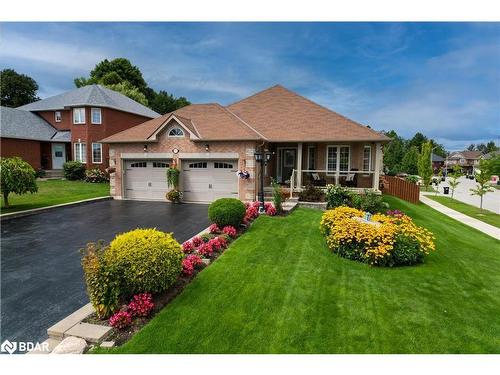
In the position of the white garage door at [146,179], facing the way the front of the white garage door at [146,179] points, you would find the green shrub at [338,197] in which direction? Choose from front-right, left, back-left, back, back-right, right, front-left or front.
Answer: front-left

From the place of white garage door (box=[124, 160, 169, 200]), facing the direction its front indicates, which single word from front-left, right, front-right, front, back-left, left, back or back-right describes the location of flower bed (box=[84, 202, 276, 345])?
front

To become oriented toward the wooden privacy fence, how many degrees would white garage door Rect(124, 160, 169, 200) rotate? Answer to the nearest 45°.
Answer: approximately 90° to its left

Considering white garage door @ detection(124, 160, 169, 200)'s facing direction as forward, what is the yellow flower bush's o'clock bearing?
The yellow flower bush is roughly at 11 o'clock from the white garage door.

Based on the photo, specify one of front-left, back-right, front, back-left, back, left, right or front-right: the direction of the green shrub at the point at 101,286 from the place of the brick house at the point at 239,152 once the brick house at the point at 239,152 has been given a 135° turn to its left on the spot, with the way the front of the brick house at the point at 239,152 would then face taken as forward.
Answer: back-right

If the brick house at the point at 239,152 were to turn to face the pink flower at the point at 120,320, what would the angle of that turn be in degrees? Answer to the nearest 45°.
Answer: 0° — it already faces it

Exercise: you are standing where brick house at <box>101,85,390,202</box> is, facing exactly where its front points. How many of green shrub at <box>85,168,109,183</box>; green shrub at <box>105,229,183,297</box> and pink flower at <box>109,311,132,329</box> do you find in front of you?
2

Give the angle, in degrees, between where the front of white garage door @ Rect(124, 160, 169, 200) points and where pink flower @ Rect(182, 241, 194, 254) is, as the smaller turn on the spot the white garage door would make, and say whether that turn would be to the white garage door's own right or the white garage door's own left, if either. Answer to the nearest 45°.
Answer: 0° — it already faces it

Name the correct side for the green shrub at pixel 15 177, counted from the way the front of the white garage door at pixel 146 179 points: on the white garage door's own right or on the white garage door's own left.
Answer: on the white garage door's own right

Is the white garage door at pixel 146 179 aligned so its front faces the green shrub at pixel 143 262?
yes

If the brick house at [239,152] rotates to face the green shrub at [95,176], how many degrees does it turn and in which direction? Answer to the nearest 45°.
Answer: approximately 135° to its right

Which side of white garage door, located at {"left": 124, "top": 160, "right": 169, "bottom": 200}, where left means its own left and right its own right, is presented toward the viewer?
front

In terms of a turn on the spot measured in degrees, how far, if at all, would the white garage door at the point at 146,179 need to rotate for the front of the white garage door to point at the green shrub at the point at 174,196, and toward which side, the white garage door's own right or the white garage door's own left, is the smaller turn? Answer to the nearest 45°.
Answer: approximately 45° to the white garage door's own left

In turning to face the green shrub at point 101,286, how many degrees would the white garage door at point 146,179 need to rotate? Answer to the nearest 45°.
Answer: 0° — it already faces it

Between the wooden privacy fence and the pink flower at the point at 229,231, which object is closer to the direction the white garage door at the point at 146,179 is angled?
the pink flower

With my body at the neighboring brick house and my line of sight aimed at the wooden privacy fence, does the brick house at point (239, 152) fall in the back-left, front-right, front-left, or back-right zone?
front-right

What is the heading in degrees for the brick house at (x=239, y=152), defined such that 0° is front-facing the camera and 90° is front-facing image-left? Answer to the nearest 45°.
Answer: approximately 0°

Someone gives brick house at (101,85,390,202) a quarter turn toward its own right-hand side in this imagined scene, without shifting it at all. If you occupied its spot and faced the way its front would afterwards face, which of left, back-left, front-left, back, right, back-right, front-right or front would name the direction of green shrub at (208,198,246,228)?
left

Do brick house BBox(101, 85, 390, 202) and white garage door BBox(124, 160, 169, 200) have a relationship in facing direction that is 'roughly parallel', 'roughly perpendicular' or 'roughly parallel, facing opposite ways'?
roughly parallel
